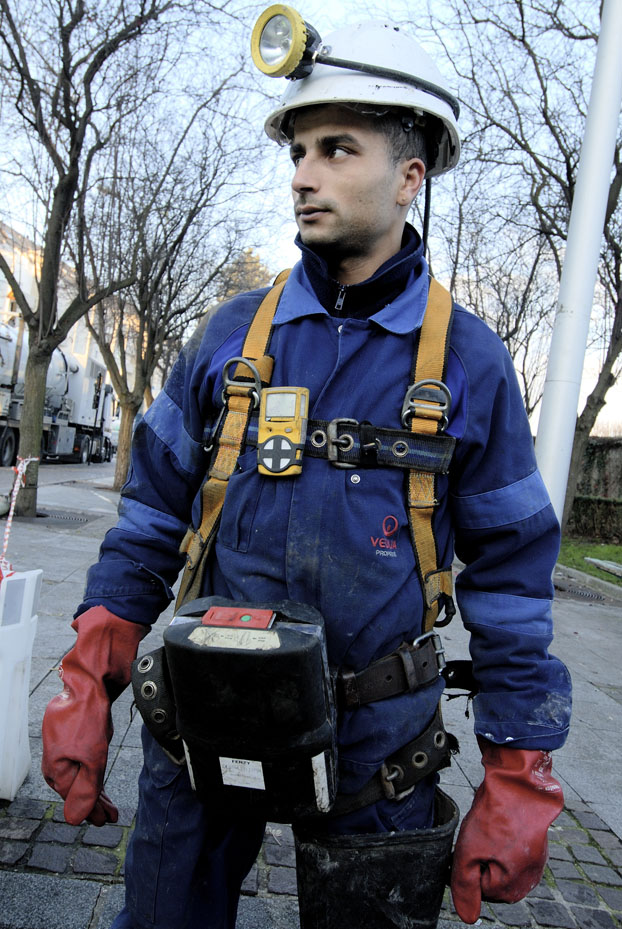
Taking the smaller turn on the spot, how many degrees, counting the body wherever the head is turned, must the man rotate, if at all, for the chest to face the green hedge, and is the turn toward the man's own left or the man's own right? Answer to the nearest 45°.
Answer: approximately 135° to the man's own left

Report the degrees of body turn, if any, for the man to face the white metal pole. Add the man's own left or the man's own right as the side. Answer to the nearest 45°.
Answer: approximately 135° to the man's own left

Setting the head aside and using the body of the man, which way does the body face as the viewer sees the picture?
toward the camera

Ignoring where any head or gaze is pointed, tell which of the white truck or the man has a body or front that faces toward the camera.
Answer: the man

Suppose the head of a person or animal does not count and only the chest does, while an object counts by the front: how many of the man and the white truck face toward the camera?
1

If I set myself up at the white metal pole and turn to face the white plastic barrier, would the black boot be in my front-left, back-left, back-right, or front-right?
front-left

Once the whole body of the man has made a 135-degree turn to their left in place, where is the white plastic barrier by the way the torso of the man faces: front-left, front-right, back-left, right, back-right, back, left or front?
left
